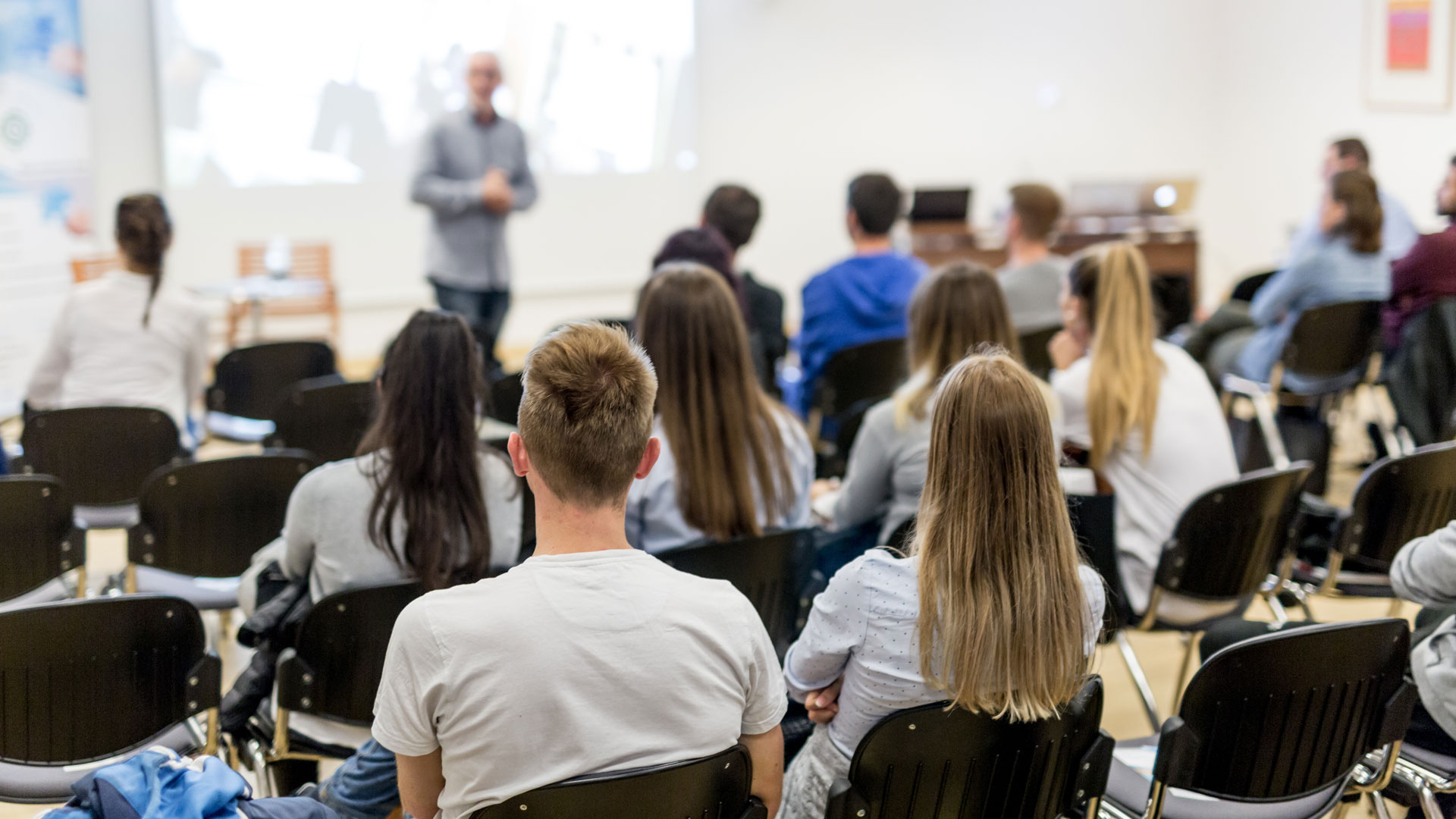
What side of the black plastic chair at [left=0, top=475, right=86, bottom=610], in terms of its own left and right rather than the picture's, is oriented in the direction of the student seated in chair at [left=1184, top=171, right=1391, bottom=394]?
right

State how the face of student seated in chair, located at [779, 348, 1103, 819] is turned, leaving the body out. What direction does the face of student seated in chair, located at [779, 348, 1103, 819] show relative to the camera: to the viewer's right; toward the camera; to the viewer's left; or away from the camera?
away from the camera

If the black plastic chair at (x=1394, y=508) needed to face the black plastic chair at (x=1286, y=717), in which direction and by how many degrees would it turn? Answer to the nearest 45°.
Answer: approximately 135° to its left

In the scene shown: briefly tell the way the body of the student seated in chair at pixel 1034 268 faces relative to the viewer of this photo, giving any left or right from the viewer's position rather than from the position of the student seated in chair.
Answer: facing away from the viewer and to the left of the viewer

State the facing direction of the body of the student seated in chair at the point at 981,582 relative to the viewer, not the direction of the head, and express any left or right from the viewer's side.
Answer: facing away from the viewer and to the left of the viewer

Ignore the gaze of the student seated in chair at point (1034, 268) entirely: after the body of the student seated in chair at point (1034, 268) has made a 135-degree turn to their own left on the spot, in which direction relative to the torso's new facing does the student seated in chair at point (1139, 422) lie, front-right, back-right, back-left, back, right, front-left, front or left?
front

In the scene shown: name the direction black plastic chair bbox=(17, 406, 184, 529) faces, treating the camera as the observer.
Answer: facing away from the viewer

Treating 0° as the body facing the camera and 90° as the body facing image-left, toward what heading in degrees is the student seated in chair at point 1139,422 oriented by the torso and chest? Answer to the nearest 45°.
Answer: approximately 135°

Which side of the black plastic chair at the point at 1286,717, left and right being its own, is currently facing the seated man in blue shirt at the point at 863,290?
front

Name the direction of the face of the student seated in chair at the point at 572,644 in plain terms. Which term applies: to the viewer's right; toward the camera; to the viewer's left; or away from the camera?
away from the camera

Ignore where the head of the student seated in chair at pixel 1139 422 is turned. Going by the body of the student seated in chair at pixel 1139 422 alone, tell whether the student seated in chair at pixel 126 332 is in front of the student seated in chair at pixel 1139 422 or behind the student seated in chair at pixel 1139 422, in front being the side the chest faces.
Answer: in front

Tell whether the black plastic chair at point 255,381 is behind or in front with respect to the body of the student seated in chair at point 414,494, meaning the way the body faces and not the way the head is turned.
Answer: in front

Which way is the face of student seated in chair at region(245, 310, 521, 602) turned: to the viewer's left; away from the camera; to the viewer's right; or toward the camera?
away from the camera

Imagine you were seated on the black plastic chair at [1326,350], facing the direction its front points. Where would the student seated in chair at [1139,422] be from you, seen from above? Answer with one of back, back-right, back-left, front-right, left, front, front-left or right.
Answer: back-left
